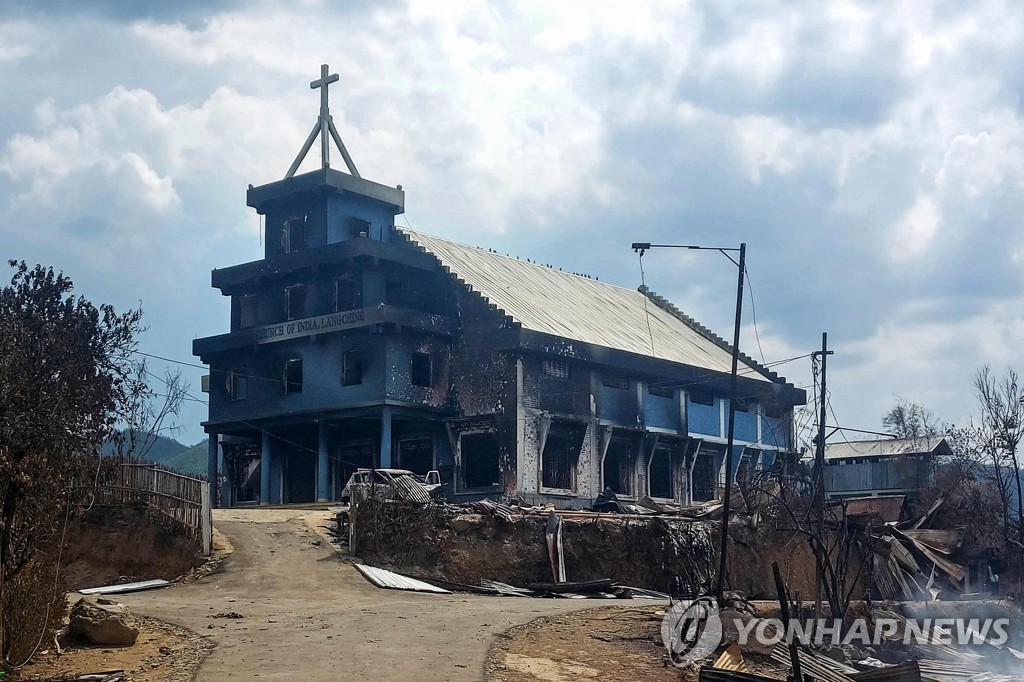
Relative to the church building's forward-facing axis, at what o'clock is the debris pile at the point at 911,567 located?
The debris pile is roughly at 9 o'clock from the church building.

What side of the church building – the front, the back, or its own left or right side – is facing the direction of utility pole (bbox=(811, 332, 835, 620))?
left

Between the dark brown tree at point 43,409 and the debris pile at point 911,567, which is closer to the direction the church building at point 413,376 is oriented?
the dark brown tree

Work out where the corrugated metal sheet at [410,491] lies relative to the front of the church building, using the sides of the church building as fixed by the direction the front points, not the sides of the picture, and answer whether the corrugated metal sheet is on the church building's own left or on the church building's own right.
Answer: on the church building's own left

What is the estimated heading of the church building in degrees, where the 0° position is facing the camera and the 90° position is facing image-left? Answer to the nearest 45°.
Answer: approximately 45°

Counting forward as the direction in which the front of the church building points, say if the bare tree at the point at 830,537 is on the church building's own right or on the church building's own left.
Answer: on the church building's own left

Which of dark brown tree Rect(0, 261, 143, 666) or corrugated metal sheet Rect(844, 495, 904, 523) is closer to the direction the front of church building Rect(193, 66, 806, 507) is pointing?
the dark brown tree
